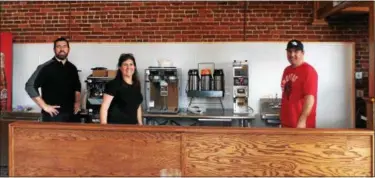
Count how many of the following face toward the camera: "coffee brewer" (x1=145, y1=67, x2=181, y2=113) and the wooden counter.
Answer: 2

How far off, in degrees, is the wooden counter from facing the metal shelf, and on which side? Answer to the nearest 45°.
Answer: approximately 180°

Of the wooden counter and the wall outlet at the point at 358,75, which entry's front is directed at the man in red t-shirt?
the wall outlet

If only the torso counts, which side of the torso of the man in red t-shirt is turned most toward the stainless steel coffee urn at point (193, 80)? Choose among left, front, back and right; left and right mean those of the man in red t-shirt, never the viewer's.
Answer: right

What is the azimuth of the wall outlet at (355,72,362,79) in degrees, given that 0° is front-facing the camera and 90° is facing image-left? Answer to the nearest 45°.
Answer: approximately 0°

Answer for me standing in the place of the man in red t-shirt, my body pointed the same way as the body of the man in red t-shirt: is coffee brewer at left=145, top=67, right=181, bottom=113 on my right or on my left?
on my right

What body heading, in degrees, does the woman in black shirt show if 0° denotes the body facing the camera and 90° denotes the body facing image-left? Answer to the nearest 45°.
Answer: approximately 315°

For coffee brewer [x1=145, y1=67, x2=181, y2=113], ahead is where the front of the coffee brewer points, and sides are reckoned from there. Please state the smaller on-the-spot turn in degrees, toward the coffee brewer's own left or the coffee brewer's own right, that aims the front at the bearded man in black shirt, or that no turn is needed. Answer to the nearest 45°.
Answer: approximately 45° to the coffee brewer's own right

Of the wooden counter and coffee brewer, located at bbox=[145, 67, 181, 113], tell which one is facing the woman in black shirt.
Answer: the coffee brewer

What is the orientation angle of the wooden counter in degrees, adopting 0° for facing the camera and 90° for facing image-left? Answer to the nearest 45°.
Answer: approximately 0°
